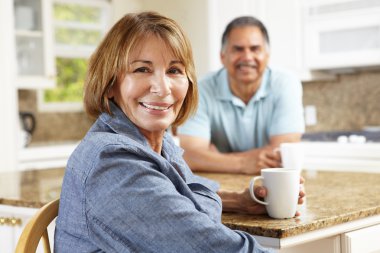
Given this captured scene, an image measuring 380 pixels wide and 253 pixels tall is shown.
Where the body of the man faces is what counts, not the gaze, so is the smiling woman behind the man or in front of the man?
in front

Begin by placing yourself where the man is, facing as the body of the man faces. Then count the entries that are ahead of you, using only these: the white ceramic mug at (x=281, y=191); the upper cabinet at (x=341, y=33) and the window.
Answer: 1

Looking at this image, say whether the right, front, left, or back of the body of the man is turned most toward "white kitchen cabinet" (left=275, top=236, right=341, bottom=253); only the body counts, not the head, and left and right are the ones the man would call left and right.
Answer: front

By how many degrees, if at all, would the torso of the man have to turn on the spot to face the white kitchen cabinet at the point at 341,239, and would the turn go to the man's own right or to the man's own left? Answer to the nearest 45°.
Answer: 0° — they already face it

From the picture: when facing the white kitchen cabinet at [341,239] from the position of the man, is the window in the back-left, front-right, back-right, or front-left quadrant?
back-right

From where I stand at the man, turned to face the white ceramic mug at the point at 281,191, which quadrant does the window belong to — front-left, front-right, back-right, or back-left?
back-right

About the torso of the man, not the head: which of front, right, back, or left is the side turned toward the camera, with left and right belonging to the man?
front

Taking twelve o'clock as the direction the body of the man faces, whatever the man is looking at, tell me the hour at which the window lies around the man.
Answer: The window is roughly at 5 o'clock from the man.

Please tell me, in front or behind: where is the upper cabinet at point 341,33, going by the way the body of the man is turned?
behind

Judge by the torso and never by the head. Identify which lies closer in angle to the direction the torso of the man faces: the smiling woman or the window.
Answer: the smiling woman

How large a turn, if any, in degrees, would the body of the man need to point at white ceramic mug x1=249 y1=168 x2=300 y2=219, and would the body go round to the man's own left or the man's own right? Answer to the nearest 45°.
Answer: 0° — they already face it
